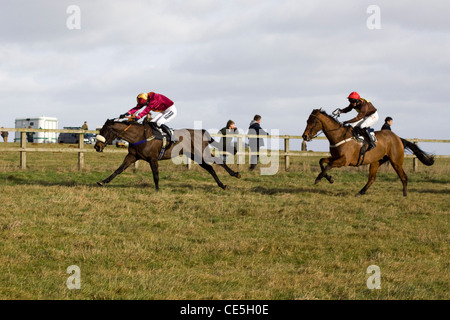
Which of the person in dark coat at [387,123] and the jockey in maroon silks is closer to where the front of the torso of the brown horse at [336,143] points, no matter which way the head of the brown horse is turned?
the jockey in maroon silks

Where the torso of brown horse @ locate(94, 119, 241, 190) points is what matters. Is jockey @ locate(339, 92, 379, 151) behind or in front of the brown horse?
behind

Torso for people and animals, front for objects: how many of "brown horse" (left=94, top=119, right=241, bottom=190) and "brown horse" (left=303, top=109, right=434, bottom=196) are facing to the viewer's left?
2

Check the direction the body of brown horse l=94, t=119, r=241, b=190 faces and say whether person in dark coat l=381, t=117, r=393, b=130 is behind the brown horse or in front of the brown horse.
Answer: behind

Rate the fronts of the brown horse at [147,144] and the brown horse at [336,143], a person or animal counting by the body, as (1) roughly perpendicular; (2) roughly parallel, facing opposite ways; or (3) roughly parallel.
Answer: roughly parallel

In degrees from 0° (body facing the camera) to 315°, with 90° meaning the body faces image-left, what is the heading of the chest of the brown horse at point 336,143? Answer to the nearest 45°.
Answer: approximately 90°

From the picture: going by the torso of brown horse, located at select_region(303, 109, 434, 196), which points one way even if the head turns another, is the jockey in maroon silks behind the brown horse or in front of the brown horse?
in front

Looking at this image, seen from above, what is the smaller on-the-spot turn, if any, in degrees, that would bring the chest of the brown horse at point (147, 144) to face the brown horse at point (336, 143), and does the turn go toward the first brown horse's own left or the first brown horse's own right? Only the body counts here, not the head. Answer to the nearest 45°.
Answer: approximately 180°

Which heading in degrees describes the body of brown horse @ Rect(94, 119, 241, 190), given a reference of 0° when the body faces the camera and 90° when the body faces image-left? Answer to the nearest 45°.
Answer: approximately 90°

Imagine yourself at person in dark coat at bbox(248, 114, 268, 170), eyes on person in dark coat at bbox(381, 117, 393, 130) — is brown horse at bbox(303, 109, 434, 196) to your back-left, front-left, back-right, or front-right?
front-right

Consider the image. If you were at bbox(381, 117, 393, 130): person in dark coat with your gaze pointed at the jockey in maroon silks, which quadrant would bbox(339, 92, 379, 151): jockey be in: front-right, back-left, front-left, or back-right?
front-left

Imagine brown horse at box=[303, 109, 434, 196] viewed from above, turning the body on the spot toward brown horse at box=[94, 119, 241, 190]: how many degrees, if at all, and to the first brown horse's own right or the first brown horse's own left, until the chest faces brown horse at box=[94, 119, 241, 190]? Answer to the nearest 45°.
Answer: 0° — it already faces it
